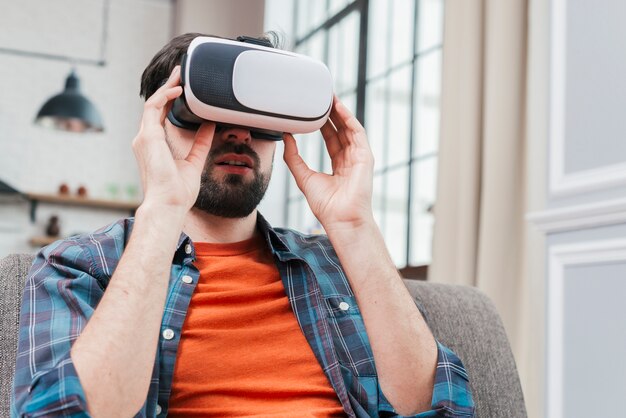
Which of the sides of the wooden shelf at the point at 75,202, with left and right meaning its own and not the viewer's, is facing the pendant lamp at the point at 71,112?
front

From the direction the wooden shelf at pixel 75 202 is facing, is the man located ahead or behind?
ahead

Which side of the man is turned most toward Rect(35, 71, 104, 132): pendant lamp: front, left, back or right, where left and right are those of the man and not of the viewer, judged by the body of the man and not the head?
back

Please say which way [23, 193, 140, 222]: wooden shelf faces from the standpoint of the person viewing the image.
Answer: facing the viewer

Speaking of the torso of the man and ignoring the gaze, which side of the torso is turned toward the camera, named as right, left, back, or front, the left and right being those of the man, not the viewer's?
front

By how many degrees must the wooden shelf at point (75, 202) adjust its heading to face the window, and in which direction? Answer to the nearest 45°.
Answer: approximately 45° to its left

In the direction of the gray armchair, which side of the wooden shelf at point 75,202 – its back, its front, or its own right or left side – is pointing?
front

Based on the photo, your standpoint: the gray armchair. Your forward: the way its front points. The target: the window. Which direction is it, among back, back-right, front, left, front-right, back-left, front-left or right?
back
